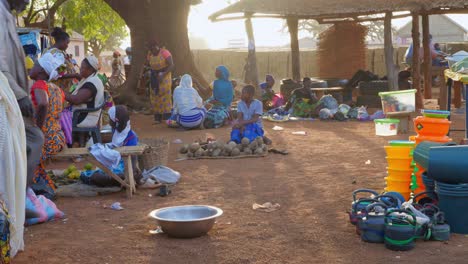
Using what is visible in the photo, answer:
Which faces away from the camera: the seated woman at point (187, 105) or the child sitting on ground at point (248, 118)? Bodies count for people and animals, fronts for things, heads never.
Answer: the seated woman

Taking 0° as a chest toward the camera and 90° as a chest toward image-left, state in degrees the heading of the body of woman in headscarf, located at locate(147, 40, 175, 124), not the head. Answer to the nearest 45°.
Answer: approximately 45°

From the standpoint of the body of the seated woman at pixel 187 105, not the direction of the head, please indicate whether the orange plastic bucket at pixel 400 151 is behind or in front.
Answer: behind

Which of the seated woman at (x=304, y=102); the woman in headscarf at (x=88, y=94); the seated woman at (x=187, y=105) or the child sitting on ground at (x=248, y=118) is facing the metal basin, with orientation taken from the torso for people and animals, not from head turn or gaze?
the child sitting on ground

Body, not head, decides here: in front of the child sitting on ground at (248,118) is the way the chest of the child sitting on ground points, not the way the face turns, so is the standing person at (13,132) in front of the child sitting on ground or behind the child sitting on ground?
in front

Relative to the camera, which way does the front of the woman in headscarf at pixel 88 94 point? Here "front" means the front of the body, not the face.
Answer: to the viewer's left

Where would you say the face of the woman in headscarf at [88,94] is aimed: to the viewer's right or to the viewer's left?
to the viewer's left

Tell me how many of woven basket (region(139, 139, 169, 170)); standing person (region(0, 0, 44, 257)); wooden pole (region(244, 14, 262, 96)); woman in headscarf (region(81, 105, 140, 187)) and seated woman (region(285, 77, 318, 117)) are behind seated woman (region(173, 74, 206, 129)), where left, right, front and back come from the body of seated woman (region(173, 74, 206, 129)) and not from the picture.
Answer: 3

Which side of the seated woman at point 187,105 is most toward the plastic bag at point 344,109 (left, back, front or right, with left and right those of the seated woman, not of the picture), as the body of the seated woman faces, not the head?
right
